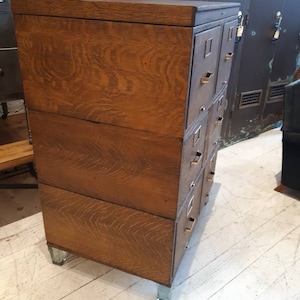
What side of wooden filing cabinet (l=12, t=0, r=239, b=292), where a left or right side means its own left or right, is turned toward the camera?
right

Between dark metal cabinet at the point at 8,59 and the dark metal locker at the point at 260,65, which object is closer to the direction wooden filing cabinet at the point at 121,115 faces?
the dark metal locker

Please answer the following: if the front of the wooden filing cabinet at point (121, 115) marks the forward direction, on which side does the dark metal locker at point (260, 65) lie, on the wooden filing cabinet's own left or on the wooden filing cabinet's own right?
on the wooden filing cabinet's own left
